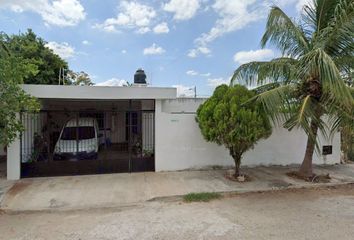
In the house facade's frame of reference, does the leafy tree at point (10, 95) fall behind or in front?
in front

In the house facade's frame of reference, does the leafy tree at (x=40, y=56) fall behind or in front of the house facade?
behind

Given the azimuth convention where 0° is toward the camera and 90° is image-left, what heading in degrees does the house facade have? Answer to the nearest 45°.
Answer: approximately 0°

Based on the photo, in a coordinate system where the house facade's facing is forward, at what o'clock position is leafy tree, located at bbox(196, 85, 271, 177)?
The leafy tree is roughly at 10 o'clock from the house facade.
